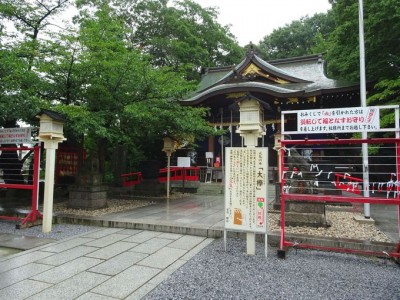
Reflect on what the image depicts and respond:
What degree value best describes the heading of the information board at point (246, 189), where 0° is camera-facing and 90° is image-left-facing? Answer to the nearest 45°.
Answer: approximately 0°

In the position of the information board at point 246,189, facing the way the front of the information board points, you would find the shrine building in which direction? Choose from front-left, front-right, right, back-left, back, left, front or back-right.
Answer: back

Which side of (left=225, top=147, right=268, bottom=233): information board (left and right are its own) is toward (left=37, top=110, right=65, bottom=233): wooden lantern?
right

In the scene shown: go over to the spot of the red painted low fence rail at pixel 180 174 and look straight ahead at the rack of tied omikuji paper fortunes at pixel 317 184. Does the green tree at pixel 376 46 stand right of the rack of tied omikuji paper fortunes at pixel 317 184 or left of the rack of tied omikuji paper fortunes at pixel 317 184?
left

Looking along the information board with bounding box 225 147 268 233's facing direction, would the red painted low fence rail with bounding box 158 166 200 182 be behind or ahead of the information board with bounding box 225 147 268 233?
behind

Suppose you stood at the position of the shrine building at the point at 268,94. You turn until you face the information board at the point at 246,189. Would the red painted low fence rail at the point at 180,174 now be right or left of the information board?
right

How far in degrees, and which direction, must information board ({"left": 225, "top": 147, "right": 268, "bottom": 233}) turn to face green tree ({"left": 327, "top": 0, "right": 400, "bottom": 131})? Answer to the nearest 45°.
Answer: approximately 135° to its left

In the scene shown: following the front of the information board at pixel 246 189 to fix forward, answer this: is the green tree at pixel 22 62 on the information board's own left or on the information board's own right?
on the information board's own right

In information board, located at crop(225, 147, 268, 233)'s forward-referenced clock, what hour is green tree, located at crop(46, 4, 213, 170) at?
The green tree is roughly at 4 o'clock from the information board.

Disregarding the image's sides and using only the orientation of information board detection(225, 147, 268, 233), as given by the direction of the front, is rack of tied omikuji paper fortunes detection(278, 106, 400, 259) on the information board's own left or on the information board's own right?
on the information board's own left
